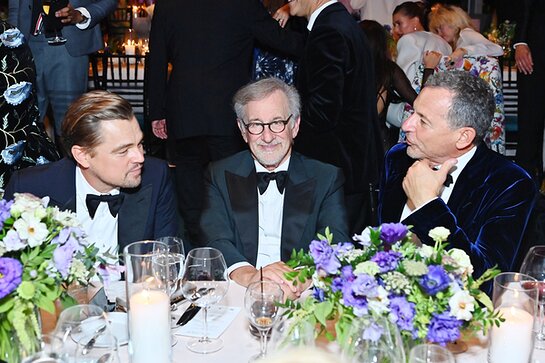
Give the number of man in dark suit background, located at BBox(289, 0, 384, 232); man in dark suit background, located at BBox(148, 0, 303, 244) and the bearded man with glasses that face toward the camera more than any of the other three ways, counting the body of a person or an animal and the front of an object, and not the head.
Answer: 1

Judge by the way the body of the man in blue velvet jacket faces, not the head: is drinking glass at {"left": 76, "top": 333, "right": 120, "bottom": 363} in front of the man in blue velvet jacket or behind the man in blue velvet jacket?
in front

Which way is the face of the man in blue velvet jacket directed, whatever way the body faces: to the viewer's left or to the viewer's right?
to the viewer's left

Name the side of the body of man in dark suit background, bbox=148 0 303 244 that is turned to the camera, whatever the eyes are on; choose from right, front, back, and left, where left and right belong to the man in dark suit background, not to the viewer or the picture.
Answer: back

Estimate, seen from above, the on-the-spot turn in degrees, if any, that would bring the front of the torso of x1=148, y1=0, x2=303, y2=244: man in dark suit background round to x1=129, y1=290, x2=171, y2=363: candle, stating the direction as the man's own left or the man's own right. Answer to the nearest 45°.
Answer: approximately 180°

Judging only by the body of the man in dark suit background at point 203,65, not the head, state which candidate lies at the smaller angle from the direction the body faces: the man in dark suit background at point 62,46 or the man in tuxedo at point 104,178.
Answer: the man in dark suit background

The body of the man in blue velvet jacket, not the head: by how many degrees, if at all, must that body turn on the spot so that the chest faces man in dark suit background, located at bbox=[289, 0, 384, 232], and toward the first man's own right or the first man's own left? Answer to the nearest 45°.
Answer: approximately 90° to the first man's own right

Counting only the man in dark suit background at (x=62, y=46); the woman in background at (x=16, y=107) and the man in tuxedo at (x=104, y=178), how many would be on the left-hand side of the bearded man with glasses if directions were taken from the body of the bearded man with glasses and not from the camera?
0

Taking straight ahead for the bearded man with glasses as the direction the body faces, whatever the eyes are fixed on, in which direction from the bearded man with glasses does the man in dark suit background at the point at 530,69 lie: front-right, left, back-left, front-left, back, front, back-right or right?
back-left

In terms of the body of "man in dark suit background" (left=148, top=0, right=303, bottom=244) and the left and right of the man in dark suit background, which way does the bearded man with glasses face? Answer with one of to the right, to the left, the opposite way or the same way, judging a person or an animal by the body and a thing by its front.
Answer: the opposite way

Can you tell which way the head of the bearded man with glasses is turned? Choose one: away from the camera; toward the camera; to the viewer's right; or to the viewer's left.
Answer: toward the camera

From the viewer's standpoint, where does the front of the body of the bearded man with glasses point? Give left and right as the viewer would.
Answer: facing the viewer

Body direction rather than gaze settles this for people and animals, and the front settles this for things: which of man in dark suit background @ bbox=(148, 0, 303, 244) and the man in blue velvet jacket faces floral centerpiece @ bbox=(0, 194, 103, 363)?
the man in blue velvet jacket

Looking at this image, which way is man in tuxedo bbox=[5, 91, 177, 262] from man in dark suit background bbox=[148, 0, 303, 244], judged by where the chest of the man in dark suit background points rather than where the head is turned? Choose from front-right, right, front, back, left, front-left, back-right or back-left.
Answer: back

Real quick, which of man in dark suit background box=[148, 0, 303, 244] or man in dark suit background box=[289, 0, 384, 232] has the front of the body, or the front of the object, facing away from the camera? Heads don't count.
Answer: man in dark suit background box=[148, 0, 303, 244]
